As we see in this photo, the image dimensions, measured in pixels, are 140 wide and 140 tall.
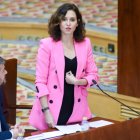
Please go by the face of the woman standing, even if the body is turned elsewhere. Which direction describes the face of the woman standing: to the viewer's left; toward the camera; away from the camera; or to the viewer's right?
toward the camera
